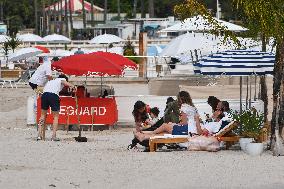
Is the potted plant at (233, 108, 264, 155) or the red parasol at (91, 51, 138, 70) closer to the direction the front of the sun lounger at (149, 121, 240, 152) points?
the red parasol

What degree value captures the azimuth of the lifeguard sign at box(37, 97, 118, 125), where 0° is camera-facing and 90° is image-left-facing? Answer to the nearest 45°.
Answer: approximately 0°

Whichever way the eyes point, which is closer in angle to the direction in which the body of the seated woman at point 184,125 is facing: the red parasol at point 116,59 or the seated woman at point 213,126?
the red parasol

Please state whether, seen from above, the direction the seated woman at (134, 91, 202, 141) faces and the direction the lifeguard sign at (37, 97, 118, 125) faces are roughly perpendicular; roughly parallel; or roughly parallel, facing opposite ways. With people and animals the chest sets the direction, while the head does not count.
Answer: roughly perpendicular

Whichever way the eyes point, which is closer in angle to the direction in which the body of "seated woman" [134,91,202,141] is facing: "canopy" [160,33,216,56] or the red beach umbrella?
the red beach umbrella

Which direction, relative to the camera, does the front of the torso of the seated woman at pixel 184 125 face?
to the viewer's left

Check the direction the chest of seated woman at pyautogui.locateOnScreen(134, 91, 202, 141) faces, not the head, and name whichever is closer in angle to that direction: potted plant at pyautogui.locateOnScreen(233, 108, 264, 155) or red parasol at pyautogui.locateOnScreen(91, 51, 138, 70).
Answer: the red parasol

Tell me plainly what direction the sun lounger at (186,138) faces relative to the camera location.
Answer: facing to the left of the viewer

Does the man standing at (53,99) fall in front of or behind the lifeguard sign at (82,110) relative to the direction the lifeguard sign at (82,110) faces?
in front
